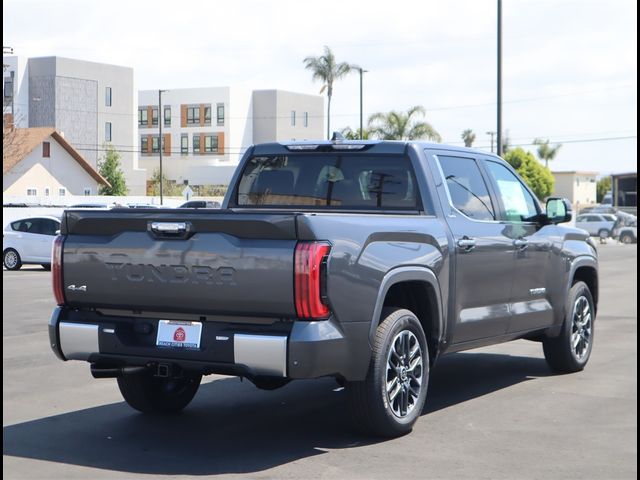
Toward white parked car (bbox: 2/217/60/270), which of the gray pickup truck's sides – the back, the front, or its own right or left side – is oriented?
left

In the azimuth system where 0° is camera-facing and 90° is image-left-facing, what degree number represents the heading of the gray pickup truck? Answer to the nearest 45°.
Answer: approximately 225°
